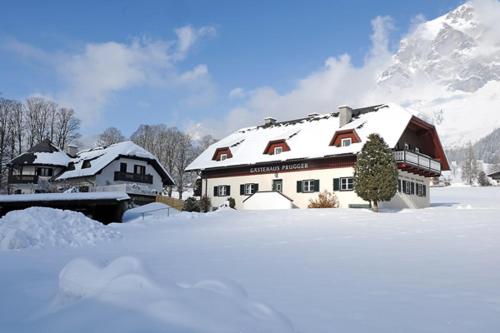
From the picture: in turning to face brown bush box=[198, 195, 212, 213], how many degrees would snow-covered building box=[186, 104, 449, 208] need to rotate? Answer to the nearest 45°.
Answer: approximately 45° to its right

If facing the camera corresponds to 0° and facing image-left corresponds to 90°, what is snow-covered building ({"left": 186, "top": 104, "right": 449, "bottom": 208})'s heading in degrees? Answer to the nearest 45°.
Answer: approximately 45°

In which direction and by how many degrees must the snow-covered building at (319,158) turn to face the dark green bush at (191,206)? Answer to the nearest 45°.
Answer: approximately 45° to its right

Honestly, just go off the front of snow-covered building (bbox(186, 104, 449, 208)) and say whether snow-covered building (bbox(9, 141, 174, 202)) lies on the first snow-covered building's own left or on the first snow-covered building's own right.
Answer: on the first snow-covered building's own right
